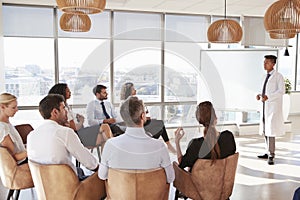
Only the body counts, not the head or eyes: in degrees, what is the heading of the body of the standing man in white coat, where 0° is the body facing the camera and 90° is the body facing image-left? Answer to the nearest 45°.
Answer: approximately 45°

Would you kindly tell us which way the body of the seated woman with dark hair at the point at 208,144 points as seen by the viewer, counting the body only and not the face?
away from the camera

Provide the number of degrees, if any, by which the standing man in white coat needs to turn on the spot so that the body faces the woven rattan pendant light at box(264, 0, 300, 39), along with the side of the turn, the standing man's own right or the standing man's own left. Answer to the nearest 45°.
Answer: approximately 45° to the standing man's own left

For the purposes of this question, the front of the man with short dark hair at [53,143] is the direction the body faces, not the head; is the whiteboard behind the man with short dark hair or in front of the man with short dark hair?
in front

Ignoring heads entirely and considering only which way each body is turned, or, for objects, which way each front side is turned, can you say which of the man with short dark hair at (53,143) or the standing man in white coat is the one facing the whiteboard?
the man with short dark hair

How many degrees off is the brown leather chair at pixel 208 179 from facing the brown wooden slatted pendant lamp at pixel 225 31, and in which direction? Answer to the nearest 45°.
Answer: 0° — it already faces it

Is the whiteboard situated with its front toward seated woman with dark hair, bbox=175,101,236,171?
yes

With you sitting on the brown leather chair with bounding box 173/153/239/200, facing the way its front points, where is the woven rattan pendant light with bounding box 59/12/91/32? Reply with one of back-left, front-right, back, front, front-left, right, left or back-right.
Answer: front-left

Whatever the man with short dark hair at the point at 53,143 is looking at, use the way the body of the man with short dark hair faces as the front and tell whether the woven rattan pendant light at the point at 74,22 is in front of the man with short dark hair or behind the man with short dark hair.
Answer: in front

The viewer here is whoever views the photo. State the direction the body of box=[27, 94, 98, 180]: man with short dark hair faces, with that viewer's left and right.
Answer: facing away from the viewer and to the right of the viewer

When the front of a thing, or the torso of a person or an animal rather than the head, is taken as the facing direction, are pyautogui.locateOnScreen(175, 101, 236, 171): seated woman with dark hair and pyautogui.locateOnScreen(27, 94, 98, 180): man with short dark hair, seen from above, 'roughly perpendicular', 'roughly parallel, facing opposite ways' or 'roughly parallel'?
roughly parallel

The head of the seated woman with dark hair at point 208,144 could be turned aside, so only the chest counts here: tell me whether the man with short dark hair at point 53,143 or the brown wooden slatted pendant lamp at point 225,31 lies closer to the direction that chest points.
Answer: the brown wooden slatted pendant lamp

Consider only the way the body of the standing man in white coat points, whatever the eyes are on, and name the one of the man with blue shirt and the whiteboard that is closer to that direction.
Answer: the man with blue shirt

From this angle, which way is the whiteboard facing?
toward the camera

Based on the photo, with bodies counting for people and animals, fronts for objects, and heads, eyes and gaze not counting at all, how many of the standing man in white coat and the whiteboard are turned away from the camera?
0

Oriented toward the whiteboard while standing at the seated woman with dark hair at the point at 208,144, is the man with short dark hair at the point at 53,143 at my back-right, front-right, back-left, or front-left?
back-left

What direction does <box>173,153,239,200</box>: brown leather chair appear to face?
away from the camera
